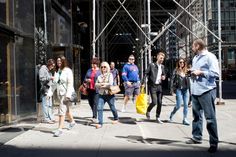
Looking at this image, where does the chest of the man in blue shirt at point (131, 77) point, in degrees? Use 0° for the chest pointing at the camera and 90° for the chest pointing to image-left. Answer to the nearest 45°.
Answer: approximately 0°

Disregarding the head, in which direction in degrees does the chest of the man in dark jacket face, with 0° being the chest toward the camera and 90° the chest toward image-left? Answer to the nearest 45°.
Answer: approximately 315°

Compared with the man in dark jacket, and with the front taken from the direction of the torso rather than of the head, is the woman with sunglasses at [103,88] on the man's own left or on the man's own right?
on the man's own right

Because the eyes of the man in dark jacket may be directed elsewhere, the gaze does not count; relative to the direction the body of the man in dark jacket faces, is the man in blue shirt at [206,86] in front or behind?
in front

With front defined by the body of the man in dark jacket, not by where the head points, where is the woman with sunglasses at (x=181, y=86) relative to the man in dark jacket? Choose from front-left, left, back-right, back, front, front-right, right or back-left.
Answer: front-left

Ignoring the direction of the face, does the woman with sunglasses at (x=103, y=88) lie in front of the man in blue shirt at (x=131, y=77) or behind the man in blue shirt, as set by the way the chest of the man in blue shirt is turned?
in front
